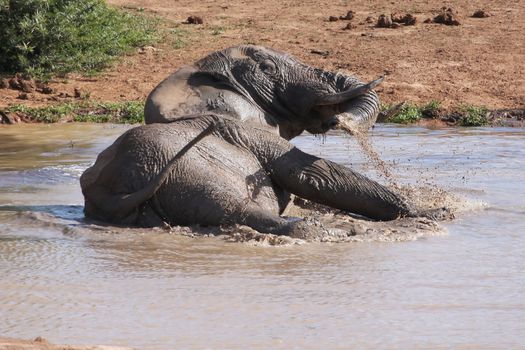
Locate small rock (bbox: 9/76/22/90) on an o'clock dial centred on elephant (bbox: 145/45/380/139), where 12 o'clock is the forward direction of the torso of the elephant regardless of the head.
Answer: The small rock is roughly at 8 o'clock from the elephant.

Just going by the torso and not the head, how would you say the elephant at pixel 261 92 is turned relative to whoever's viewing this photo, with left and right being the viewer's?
facing to the right of the viewer

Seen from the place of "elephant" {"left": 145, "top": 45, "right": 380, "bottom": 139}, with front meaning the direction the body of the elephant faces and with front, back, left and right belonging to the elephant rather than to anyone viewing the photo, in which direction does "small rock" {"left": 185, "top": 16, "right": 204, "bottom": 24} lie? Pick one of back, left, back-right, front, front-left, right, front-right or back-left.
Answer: left

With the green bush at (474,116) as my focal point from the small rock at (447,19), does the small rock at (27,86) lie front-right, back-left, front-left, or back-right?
front-right

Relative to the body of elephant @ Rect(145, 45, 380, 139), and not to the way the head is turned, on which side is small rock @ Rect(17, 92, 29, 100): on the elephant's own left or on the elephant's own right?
on the elephant's own left

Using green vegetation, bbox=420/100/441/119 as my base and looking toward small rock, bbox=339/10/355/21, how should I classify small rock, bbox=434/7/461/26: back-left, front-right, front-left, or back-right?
front-right

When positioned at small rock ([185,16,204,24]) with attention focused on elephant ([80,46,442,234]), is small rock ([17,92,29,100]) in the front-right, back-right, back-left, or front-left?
front-right

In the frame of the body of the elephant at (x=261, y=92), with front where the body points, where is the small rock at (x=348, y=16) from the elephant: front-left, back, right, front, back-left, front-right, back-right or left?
left

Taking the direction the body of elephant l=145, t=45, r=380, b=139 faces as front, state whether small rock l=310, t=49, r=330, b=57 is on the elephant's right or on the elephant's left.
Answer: on the elephant's left

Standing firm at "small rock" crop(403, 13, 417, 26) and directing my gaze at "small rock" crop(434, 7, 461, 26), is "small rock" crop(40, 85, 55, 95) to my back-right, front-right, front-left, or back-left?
back-right

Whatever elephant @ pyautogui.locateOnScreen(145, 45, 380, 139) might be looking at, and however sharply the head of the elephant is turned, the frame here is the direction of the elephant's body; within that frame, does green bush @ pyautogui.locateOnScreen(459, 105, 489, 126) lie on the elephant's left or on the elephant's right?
on the elephant's left

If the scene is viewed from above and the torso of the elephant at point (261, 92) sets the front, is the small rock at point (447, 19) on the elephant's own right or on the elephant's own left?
on the elephant's own left

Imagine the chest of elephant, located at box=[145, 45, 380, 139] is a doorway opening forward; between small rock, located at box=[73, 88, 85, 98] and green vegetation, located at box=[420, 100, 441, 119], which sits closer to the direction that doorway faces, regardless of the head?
the green vegetation

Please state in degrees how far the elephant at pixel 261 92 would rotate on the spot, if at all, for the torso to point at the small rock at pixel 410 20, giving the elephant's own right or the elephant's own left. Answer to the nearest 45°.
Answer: approximately 90° to the elephant's own left
